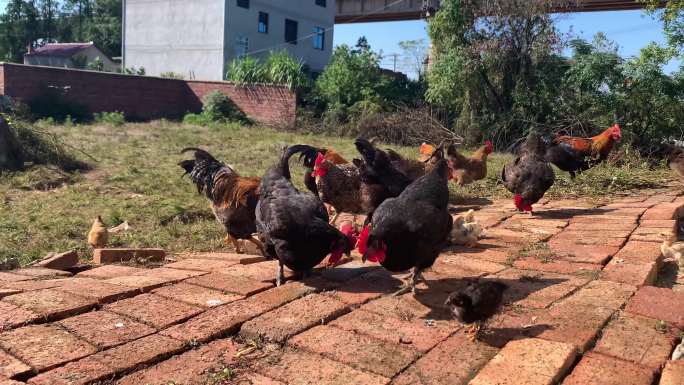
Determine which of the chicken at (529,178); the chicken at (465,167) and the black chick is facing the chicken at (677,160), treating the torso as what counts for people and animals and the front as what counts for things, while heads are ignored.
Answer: the chicken at (465,167)

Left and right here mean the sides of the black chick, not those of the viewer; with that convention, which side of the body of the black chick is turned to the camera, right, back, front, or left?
left

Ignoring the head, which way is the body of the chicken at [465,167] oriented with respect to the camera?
to the viewer's right

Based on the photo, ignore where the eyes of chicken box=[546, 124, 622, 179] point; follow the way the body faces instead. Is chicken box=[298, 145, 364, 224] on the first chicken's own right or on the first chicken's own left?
on the first chicken's own right

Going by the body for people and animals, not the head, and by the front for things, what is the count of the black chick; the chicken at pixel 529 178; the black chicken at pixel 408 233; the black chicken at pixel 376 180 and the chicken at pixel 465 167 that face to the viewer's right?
2

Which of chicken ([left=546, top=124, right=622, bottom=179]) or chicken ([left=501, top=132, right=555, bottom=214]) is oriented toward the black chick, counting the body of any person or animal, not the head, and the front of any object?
chicken ([left=501, top=132, right=555, bottom=214])

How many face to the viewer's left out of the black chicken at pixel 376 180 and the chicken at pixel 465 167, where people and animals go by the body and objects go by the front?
0

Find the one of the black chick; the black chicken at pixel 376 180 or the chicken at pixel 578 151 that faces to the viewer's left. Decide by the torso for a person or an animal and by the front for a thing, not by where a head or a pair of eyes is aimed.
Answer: the black chick
